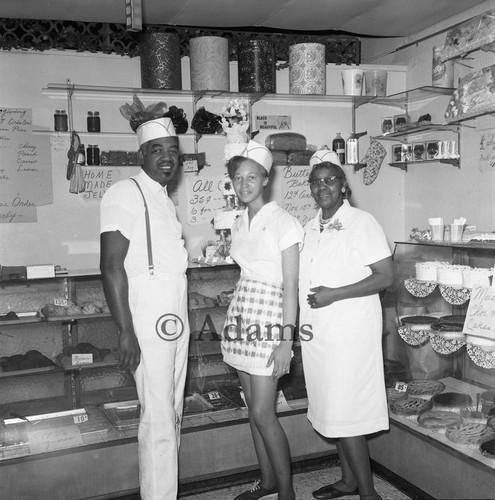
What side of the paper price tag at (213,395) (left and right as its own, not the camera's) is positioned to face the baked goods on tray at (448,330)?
left

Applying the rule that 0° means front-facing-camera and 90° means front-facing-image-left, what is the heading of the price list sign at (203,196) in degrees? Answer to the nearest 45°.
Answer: approximately 0°

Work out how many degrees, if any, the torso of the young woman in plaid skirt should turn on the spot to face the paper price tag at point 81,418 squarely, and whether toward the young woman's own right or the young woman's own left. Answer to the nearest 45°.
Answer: approximately 90° to the young woman's own right

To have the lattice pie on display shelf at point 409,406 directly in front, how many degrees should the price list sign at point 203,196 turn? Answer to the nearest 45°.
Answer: approximately 45° to its left

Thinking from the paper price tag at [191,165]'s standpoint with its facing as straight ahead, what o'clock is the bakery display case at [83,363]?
The bakery display case is roughly at 1 o'clock from the paper price tag.

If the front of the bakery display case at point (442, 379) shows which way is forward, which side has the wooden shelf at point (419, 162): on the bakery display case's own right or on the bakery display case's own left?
on the bakery display case's own right

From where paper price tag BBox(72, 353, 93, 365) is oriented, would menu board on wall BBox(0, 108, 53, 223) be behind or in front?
behind

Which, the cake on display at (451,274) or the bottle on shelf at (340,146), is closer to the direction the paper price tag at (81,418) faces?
the cake on display

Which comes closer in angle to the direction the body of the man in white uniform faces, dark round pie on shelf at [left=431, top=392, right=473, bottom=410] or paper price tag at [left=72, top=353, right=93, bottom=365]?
the dark round pie on shelf
